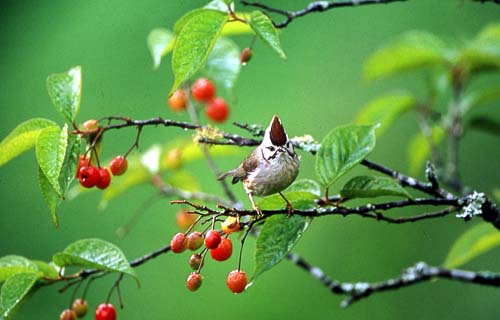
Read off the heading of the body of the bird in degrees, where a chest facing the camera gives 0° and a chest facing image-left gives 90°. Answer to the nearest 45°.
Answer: approximately 315°

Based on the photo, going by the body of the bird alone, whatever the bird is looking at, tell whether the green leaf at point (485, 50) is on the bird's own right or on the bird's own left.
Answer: on the bird's own left
